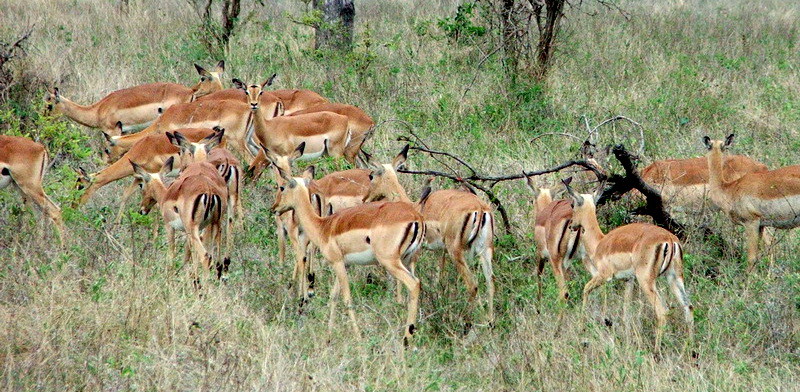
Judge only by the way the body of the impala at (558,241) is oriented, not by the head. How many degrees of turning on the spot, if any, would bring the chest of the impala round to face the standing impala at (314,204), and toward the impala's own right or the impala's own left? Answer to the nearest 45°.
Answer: approximately 45° to the impala's own left

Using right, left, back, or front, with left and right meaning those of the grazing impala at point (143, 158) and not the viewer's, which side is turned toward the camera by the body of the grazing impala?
left

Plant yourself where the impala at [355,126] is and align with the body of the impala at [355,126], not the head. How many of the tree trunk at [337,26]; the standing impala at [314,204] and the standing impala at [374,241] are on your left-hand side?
2

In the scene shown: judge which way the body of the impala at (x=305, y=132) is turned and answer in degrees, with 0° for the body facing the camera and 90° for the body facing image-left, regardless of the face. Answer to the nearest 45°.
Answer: approximately 90°

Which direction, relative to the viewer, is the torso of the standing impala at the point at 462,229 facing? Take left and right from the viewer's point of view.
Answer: facing away from the viewer and to the left of the viewer

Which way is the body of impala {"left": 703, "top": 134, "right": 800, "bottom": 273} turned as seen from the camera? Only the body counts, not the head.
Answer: to the viewer's left

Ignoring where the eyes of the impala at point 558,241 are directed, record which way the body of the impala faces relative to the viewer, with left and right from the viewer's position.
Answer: facing away from the viewer and to the left of the viewer

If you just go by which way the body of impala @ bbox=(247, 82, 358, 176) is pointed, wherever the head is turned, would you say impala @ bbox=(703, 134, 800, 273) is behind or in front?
behind

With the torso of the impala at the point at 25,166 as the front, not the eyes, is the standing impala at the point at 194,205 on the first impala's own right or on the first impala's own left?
on the first impala's own left

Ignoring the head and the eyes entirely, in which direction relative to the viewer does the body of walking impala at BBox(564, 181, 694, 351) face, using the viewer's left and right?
facing away from the viewer and to the left of the viewer

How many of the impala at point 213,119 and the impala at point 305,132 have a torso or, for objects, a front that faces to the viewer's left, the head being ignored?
2
